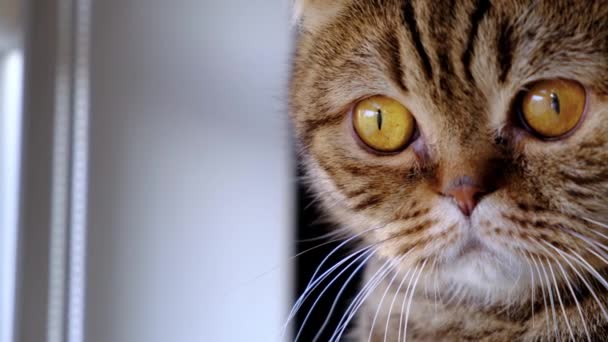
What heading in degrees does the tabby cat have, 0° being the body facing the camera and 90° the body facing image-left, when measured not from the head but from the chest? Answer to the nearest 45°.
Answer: approximately 0°
